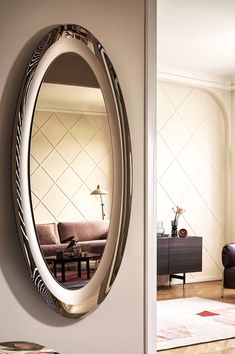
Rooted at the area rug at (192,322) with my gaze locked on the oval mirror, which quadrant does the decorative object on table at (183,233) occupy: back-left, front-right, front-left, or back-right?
back-right

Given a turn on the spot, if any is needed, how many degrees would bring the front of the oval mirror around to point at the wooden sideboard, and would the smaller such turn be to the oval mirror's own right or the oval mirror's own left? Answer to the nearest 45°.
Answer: approximately 135° to the oval mirror's own left

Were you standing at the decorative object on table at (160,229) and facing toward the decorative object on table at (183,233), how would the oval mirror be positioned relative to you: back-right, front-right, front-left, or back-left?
back-right

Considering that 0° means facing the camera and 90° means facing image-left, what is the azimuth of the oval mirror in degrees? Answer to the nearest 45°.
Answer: approximately 315°

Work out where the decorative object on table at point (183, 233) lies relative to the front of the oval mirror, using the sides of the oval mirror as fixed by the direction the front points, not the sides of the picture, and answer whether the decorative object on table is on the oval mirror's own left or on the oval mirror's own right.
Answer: on the oval mirror's own left

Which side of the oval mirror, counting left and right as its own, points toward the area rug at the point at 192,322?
left

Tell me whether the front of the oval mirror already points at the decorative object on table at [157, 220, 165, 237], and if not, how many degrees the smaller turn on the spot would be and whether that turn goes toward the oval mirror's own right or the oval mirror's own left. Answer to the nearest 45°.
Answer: approximately 135° to the oval mirror's own left
